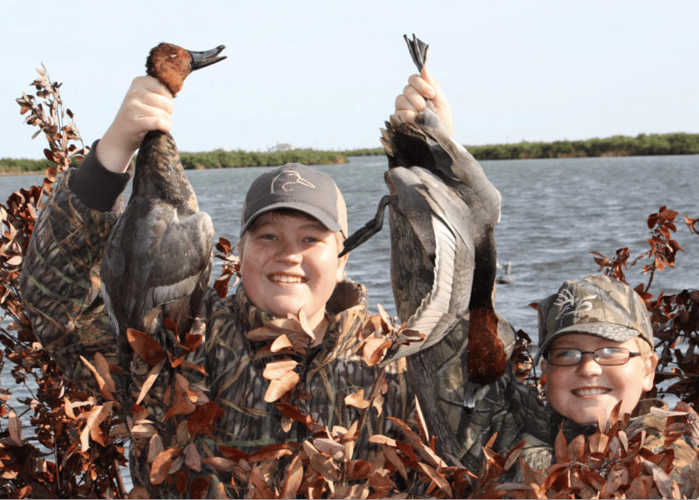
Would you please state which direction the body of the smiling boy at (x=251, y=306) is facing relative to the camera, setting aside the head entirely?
toward the camera
